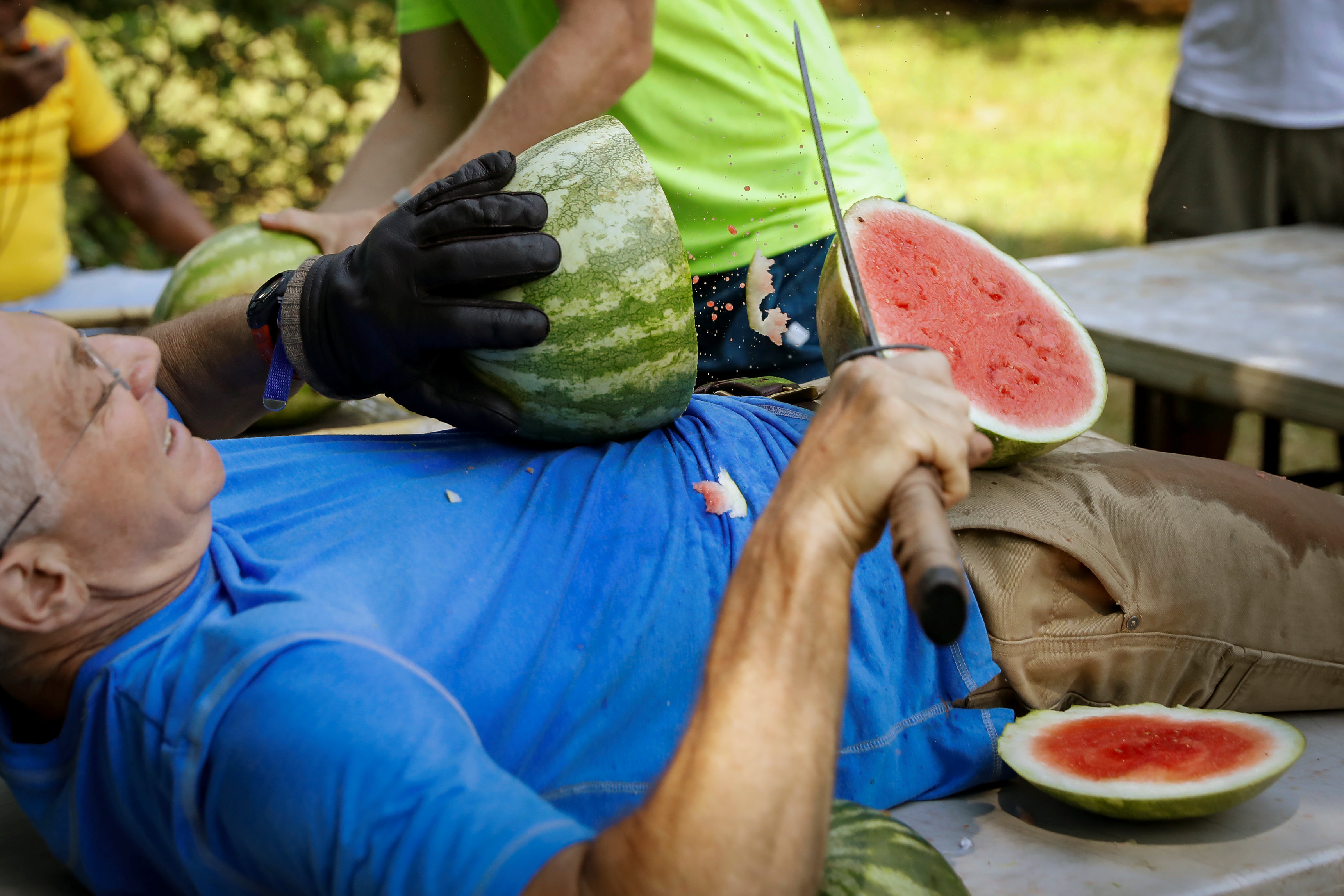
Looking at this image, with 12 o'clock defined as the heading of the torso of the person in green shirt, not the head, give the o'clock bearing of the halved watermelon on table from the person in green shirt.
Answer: The halved watermelon on table is roughly at 10 o'clock from the person in green shirt.

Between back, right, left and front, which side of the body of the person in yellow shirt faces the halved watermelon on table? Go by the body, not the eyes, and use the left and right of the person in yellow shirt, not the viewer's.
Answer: front

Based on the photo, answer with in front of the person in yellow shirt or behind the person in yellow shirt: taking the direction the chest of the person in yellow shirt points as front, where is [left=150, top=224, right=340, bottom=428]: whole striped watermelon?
in front

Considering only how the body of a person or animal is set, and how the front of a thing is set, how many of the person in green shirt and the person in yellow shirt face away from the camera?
0

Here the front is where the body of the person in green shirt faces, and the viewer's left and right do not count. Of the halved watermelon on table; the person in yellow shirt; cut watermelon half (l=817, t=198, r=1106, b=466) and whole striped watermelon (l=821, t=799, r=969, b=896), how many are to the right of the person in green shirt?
1

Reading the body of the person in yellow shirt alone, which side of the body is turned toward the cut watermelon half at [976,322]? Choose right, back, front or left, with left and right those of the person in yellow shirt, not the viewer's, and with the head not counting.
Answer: front

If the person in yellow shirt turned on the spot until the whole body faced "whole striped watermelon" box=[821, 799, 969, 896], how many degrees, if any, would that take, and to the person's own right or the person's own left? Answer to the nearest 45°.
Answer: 0° — they already face it

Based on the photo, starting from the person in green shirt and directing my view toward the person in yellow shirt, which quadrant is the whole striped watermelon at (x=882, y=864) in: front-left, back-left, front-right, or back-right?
back-left

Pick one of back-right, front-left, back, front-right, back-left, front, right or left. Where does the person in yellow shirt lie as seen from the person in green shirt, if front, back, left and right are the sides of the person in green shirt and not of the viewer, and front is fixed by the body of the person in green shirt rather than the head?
right

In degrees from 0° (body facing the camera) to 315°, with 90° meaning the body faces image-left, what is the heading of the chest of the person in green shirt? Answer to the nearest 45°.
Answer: approximately 45°

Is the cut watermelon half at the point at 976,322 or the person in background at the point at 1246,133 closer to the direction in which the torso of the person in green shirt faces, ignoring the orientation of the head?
the cut watermelon half

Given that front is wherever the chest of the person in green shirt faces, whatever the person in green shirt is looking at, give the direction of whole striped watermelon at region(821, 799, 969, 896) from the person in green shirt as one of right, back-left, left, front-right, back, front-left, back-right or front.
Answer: front-left

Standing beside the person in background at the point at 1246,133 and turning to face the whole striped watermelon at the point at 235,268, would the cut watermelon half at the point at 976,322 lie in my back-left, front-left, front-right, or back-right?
front-left

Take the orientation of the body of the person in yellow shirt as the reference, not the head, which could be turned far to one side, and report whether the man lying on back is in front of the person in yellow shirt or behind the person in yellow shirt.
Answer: in front
